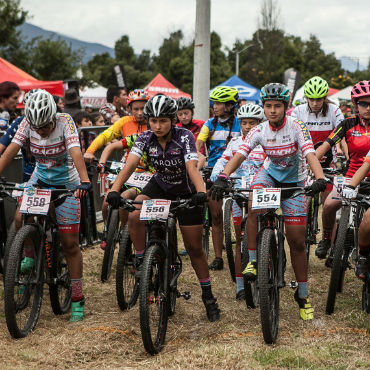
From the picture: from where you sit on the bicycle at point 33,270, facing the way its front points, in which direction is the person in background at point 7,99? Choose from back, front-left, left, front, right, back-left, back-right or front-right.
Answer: back-right

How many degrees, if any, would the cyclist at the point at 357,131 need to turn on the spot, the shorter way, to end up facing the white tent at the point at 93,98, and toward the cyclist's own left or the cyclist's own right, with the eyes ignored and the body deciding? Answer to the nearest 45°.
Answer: approximately 90° to the cyclist's own right

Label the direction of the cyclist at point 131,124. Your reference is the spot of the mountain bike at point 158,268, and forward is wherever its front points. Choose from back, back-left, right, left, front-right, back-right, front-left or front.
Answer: back

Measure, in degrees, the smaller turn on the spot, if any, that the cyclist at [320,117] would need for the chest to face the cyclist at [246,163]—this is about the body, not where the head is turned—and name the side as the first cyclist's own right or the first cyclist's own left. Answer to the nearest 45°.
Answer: approximately 45° to the first cyclist's own right

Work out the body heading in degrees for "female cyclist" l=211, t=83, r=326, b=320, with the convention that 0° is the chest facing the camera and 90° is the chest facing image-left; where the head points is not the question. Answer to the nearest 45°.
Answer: approximately 0°

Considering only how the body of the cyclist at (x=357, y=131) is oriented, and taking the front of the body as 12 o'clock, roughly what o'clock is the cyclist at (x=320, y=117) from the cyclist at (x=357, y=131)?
the cyclist at (x=320, y=117) is roughly at 4 o'clock from the cyclist at (x=357, y=131).

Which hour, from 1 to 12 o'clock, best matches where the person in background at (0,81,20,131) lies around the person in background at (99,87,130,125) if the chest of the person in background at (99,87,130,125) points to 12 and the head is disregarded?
the person in background at (0,81,20,131) is roughly at 4 o'clock from the person in background at (99,87,130,125).

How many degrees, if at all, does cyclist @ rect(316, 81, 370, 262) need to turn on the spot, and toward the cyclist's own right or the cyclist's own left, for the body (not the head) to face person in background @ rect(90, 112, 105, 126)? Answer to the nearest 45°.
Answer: approximately 90° to the cyclist's own right

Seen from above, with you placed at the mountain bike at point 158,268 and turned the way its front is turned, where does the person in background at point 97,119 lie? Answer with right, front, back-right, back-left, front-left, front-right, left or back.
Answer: back
